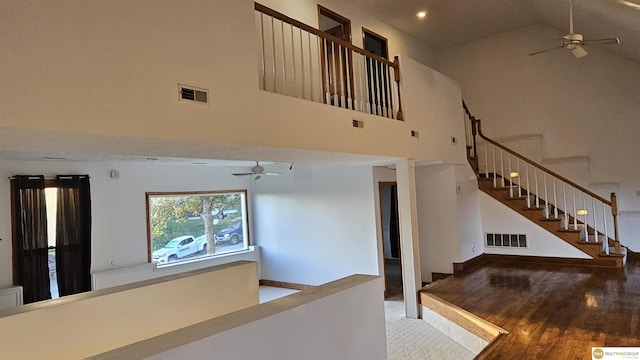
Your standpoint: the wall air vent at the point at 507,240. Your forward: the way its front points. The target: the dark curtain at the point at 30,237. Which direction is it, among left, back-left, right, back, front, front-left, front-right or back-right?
front-right

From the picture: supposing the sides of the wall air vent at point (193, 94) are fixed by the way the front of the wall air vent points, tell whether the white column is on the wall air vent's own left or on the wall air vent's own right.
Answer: on the wall air vent's own left

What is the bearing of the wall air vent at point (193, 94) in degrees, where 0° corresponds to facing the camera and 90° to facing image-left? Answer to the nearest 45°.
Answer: approximately 315°

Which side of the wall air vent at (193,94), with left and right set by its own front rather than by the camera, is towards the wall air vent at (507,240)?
left

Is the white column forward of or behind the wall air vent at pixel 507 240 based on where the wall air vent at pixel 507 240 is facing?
forward

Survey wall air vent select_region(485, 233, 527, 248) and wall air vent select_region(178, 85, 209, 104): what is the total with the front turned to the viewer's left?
0

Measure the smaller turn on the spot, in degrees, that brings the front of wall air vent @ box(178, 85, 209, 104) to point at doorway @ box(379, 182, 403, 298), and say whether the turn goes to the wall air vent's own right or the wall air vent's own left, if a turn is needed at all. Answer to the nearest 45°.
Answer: approximately 90° to the wall air vent's own left

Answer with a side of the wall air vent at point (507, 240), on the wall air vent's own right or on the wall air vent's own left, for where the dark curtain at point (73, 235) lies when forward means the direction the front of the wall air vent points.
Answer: on the wall air vent's own right

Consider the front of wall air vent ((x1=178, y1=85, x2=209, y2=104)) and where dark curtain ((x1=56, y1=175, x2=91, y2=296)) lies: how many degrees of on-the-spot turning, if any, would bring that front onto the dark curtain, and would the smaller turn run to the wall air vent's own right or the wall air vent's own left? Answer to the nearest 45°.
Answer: approximately 180°
